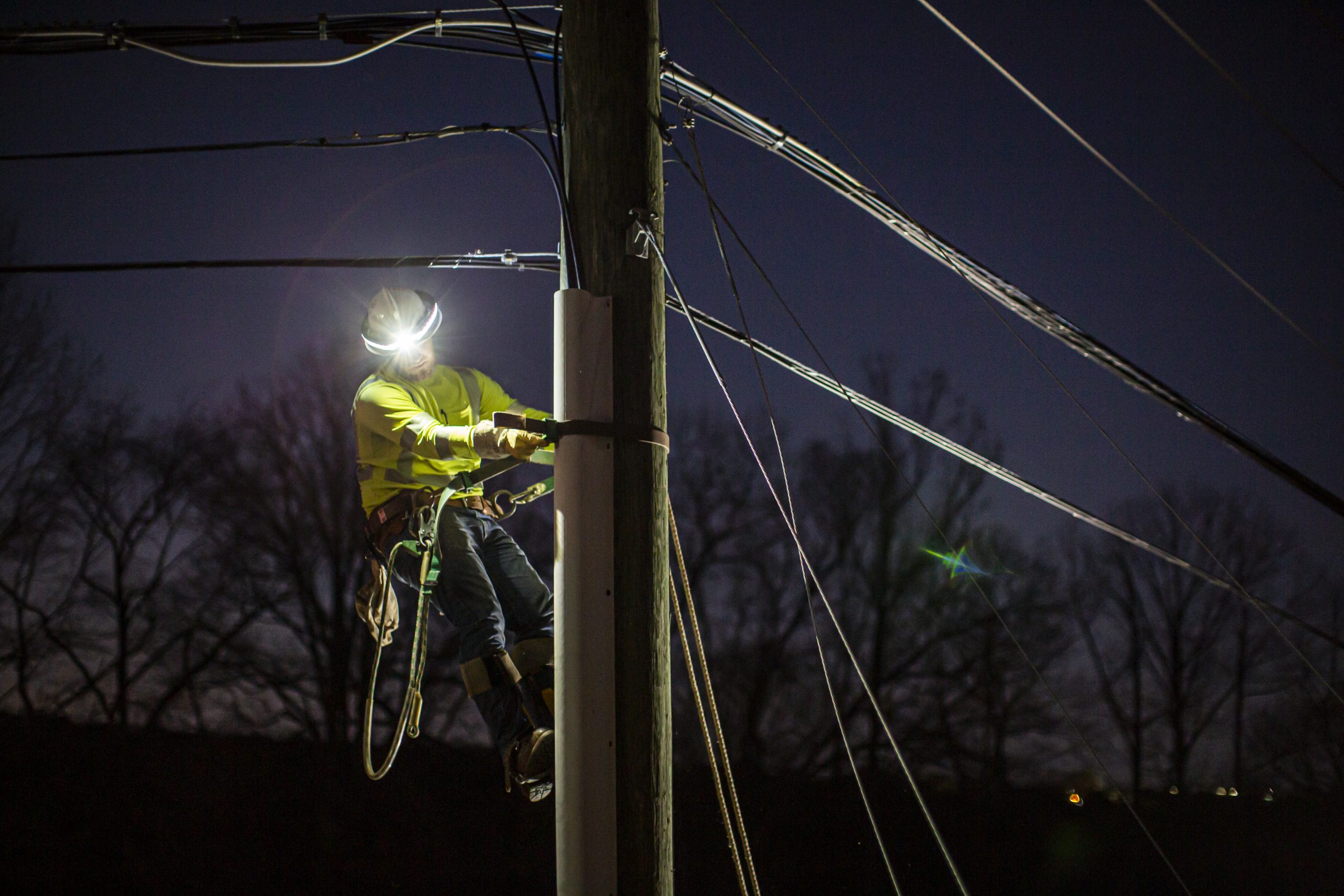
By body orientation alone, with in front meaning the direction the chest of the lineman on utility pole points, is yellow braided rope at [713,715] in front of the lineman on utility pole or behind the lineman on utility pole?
in front

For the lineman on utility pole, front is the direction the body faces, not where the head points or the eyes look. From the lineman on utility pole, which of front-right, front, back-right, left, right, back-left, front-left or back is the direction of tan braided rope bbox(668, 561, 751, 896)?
front

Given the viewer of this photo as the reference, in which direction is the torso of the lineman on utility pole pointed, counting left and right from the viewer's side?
facing the viewer and to the right of the viewer
